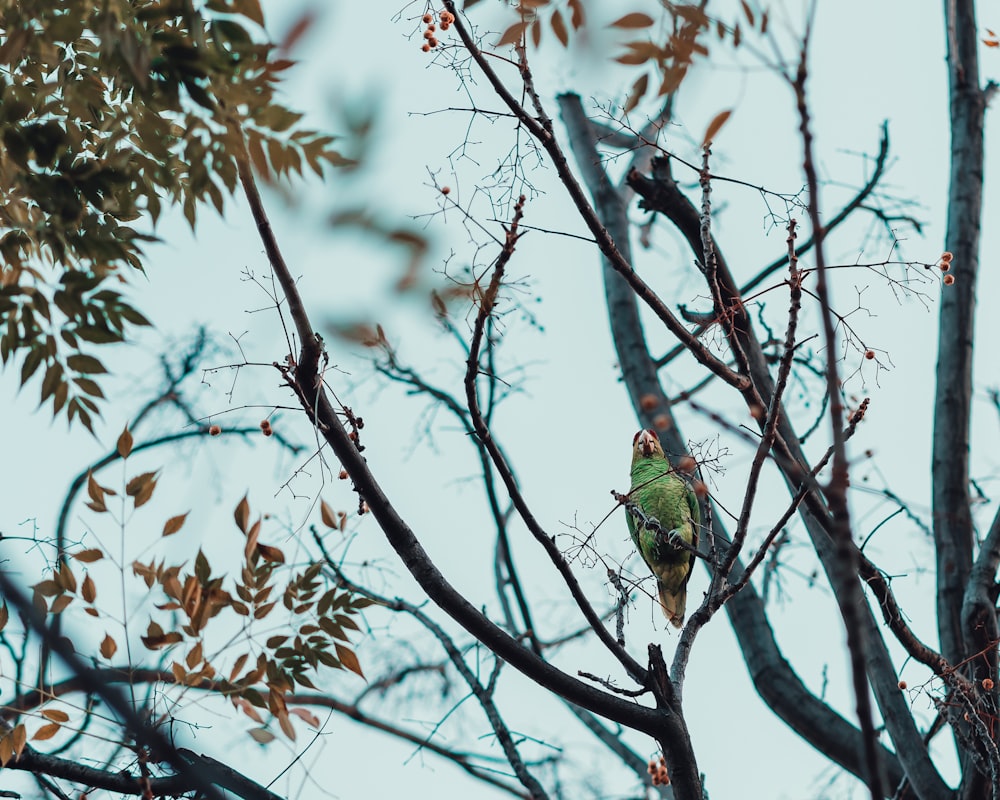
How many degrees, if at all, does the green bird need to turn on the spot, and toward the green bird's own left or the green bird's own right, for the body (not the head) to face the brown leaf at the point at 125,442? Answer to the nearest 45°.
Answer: approximately 45° to the green bird's own right

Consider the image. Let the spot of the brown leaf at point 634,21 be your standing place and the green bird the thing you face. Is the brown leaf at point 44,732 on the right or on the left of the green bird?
left

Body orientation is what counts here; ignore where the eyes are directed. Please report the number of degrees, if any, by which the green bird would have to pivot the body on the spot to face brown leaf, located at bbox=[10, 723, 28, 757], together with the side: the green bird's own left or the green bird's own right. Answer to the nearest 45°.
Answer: approximately 45° to the green bird's own right

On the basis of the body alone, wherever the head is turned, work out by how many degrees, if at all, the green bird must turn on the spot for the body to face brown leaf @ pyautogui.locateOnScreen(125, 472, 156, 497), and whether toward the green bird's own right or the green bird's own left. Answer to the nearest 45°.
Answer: approximately 45° to the green bird's own right

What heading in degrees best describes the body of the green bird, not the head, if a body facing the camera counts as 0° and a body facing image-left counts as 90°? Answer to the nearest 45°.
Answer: approximately 0°
